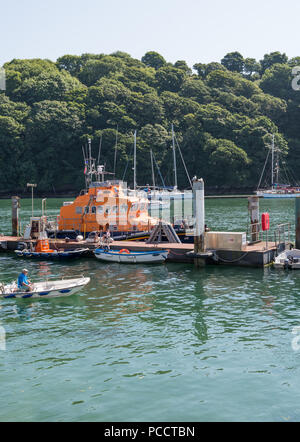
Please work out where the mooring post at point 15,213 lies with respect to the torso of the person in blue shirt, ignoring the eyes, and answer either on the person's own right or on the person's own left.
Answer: on the person's own left

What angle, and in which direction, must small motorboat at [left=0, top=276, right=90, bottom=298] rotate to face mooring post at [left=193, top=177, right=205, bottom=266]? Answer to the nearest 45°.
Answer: approximately 45° to its left

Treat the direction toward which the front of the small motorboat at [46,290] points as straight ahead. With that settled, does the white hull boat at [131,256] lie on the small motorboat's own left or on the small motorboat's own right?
on the small motorboat's own left

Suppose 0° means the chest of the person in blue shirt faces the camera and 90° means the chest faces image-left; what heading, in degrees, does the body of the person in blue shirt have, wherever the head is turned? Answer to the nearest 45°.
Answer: approximately 270°

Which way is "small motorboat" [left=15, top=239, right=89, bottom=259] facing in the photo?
to the viewer's right

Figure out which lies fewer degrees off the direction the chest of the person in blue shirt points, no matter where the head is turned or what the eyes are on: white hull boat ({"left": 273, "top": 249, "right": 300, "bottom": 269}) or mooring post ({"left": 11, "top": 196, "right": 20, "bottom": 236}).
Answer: the white hull boat

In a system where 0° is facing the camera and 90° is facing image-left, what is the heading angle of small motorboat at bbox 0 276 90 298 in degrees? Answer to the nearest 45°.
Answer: approximately 270°
